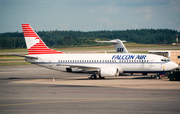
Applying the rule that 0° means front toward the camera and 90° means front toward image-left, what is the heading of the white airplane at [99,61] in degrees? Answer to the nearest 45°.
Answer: approximately 270°
